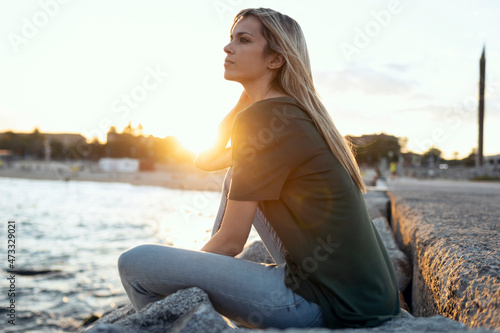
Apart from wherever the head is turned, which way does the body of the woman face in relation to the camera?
to the viewer's left

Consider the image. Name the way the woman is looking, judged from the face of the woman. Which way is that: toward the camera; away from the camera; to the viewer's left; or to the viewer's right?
to the viewer's left
